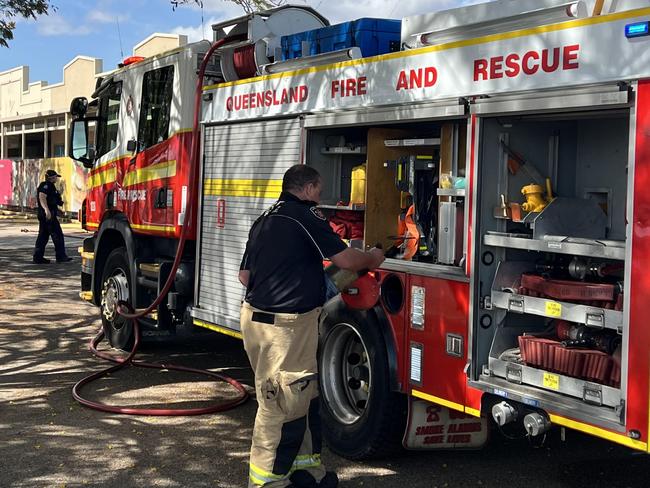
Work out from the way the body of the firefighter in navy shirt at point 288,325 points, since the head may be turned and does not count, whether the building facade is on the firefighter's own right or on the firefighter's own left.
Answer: on the firefighter's own left

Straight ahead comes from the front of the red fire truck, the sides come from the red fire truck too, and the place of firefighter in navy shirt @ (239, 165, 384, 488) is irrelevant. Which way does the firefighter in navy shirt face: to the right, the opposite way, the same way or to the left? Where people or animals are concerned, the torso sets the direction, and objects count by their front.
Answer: to the right

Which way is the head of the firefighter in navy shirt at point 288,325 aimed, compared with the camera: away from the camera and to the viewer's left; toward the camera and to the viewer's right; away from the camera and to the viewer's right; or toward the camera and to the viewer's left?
away from the camera and to the viewer's right

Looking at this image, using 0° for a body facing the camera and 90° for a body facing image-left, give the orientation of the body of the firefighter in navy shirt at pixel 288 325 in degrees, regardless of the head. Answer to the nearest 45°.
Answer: approximately 225°

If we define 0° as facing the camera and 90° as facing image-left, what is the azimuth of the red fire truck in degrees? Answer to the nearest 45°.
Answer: approximately 135°

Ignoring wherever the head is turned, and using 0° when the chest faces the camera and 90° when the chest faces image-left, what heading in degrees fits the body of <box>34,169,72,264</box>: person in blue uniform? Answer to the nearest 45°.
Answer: approximately 270°
